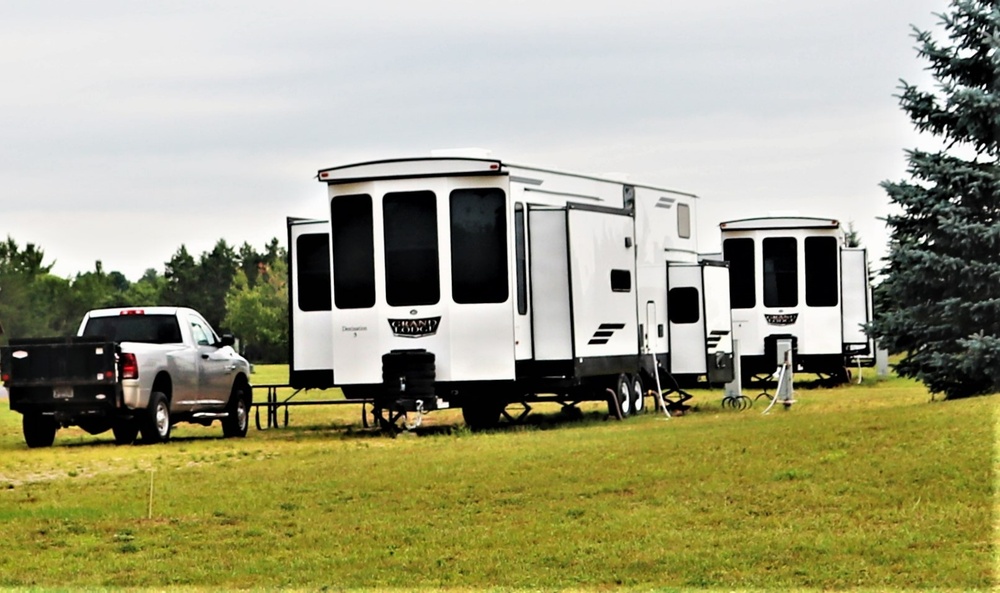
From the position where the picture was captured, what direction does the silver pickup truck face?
facing away from the viewer and to the right of the viewer

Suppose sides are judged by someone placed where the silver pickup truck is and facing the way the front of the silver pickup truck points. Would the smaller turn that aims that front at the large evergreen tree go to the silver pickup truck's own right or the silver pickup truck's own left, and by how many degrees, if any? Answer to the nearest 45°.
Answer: approximately 45° to the silver pickup truck's own right

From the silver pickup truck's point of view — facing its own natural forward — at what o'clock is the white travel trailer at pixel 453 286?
The white travel trailer is roughly at 2 o'clock from the silver pickup truck.
